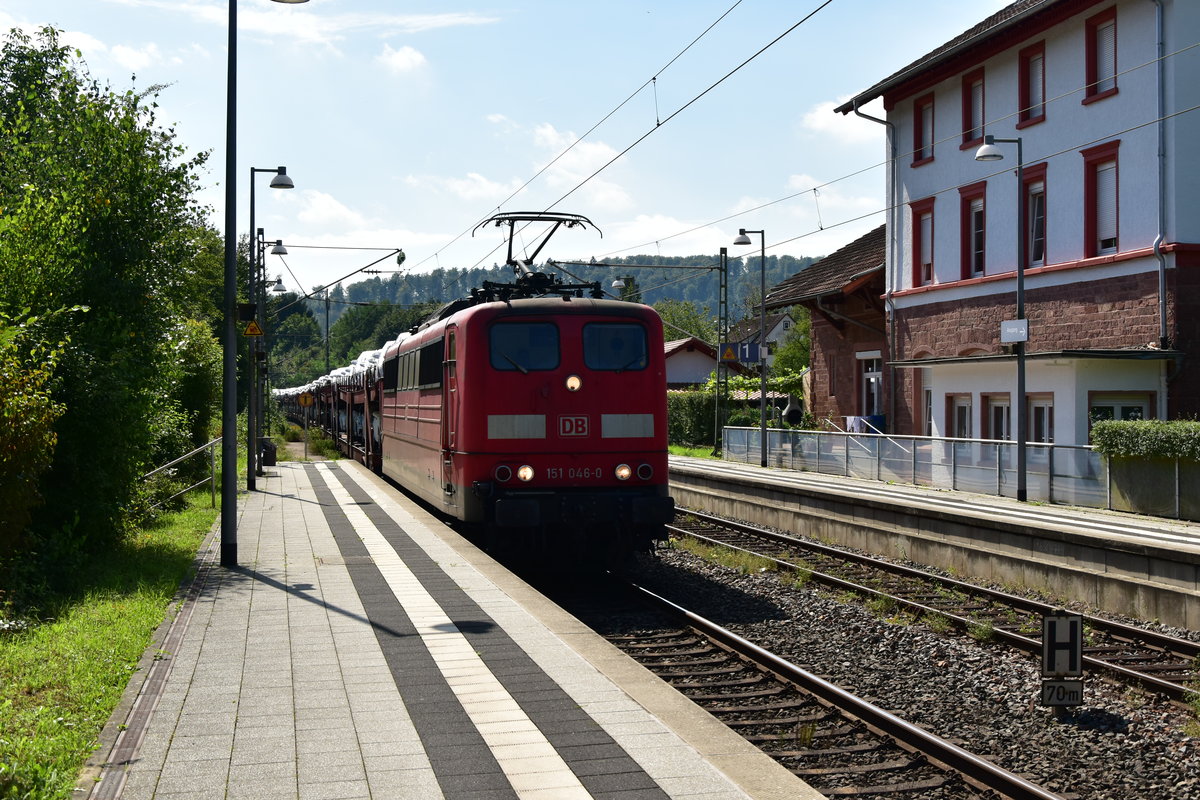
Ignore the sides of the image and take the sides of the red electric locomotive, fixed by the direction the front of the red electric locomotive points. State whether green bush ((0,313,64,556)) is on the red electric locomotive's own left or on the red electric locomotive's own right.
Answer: on the red electric locomotive's own right

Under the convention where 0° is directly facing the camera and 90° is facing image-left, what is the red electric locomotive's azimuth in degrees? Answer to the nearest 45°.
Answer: approximately 0°

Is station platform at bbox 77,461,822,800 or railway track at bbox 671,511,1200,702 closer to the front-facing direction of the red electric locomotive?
the station platform

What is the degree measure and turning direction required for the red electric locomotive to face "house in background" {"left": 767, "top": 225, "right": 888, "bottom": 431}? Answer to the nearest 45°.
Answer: approximately 135° to its left

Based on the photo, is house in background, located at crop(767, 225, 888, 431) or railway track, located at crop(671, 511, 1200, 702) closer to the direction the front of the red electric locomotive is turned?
the railway track

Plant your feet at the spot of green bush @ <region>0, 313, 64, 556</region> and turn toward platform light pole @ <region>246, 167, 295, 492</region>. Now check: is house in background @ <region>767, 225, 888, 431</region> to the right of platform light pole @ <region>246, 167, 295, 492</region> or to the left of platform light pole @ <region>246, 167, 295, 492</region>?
right

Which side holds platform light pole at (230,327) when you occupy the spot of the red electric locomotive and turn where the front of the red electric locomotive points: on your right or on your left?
on your right

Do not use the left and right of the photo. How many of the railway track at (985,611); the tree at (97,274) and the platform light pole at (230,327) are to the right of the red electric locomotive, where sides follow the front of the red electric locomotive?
2

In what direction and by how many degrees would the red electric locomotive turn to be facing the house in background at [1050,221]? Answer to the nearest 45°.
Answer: approximately 135° to its left

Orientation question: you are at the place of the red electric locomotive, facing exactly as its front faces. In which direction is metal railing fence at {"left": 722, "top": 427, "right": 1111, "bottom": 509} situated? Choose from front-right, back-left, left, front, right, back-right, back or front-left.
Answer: back-left

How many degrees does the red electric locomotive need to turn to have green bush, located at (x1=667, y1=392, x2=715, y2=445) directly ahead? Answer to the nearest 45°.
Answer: approximately 180°
